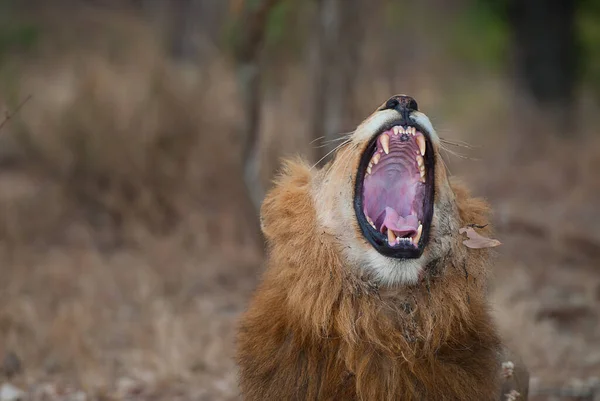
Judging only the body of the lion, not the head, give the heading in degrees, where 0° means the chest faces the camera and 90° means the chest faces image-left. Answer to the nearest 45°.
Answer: approximately 0°

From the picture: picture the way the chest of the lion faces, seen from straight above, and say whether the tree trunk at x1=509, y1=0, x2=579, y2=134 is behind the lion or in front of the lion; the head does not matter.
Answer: behind

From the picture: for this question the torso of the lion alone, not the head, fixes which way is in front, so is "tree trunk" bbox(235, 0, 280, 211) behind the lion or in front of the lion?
behind

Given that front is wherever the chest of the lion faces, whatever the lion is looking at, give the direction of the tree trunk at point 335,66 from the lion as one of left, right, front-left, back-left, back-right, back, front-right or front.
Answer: back
